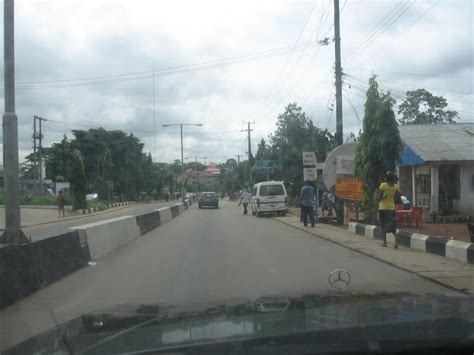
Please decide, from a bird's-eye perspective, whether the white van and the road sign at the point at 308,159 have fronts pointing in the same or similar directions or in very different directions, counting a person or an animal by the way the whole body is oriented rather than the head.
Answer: very different directions

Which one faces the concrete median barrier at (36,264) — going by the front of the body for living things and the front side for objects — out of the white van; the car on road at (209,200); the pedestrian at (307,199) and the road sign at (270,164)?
the road sign

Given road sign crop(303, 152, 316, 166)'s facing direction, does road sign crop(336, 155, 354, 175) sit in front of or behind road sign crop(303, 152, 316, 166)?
in front

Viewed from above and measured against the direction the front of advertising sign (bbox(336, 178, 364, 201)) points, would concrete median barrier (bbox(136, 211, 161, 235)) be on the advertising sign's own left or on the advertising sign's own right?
on the advertising sign's own right

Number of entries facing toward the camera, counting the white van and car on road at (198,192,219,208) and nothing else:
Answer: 0

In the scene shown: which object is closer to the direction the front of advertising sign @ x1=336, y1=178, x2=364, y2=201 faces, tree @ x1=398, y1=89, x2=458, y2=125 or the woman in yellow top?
the woman in yellow top

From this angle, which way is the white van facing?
away from the camera

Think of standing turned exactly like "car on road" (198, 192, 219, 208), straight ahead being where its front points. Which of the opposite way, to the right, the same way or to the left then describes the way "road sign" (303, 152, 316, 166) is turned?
the opposite way

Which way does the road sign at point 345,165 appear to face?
toward the camera

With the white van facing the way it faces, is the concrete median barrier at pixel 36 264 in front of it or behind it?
behind

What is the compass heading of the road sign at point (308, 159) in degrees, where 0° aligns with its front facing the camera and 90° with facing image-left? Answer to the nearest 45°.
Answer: approximately 0°

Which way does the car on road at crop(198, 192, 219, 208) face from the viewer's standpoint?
away from the camera

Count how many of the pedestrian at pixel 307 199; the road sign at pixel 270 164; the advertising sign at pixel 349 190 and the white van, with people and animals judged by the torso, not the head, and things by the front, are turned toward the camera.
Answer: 2
